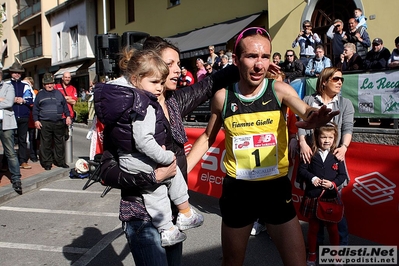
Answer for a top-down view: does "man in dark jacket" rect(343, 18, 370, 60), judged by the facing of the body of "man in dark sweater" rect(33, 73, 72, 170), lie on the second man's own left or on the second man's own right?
on the second man's own left

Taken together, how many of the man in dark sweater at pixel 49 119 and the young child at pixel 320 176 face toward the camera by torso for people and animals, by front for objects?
2

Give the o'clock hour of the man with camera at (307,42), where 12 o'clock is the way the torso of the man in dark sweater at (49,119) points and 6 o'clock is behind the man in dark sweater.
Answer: The man with camera is roughly at 9 o'clock from the man in dark sweater.

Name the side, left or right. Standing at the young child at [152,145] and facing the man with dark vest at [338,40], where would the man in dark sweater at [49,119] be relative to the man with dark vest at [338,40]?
left

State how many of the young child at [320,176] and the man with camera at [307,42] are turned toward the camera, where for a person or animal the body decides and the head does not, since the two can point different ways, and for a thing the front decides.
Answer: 2

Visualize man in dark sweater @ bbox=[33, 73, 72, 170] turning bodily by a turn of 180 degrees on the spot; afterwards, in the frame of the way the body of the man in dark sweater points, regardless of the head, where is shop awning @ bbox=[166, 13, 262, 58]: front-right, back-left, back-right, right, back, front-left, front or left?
front-right

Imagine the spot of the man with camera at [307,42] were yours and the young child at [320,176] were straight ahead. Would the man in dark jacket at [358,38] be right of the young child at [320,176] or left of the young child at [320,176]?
left

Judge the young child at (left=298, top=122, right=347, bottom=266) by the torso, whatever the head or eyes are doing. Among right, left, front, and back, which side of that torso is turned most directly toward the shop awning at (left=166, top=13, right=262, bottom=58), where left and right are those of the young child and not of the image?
back

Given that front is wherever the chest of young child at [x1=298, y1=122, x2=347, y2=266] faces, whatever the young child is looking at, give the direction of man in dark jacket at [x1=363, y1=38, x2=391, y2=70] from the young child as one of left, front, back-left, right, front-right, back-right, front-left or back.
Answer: back

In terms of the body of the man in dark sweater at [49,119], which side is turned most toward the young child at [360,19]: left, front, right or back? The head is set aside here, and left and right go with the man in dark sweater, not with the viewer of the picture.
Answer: left

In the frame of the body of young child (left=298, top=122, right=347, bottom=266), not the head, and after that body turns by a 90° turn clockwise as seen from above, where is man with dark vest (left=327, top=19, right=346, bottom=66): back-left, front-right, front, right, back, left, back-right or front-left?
right
